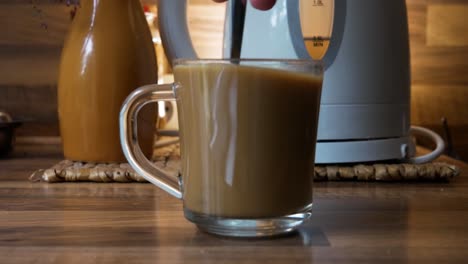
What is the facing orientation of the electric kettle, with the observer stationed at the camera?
facing to the right of the viewer

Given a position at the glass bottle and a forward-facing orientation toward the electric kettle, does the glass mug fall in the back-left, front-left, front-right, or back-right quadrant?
front-right
